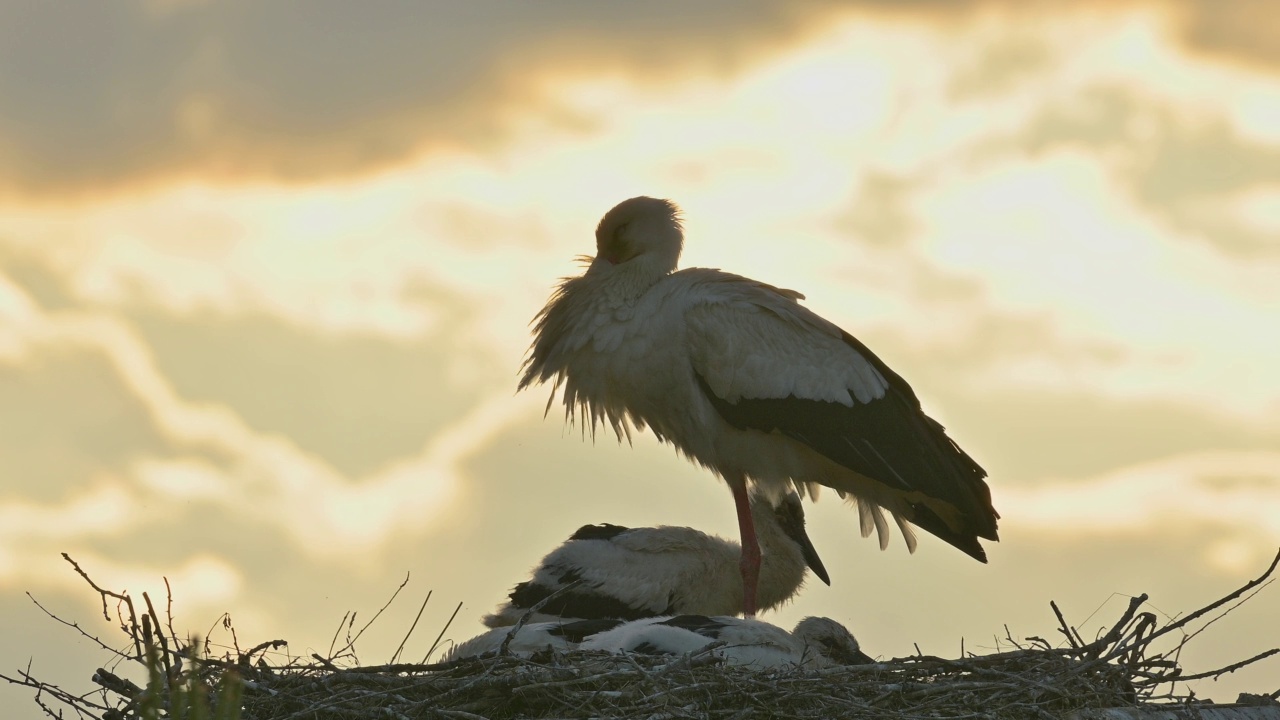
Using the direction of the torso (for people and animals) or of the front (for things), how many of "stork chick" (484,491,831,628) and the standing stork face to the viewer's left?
1

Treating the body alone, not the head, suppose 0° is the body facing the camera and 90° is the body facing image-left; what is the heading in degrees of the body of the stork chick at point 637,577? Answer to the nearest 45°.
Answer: approximately 270°

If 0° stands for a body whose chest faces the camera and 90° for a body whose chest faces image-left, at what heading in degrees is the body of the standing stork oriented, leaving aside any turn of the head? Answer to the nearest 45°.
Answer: approximately 90°

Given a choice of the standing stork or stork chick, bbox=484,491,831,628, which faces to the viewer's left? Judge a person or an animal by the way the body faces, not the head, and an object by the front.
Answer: the standing stork

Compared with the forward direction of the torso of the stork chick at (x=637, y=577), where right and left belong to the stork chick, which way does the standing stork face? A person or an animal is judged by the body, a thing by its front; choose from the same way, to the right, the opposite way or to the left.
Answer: the opposite way
